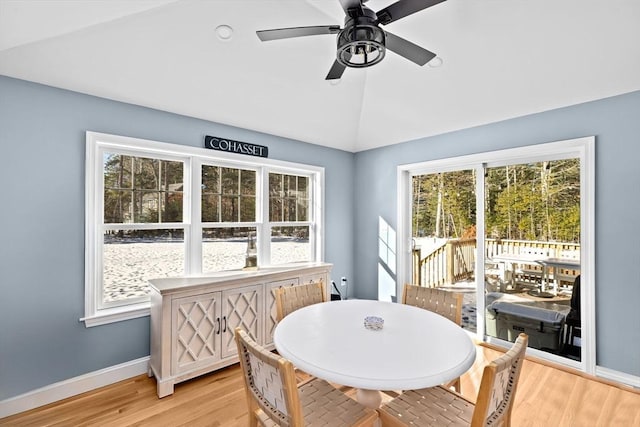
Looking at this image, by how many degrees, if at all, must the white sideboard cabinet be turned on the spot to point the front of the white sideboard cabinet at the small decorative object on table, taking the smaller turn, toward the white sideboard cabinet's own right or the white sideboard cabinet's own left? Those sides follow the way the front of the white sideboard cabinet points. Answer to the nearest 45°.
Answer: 0° — it already faces it

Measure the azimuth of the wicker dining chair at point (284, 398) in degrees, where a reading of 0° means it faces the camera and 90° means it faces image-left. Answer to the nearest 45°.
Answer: approximately 225°

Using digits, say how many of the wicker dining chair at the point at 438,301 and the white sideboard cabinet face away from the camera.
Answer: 0

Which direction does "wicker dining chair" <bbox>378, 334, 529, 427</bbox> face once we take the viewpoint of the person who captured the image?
facing away from the viewer and to the left of the viewer

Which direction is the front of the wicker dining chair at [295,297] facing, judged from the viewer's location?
facing the viewer and to the right of the viewer

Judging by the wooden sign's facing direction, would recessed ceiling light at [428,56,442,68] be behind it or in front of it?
in front

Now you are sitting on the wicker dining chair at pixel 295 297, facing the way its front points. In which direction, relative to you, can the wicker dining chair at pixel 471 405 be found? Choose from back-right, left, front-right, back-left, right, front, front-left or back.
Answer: front

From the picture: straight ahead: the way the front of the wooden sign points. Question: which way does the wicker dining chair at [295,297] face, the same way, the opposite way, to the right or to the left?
the same way

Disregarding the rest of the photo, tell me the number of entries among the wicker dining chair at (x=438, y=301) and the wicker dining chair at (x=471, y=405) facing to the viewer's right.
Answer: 0

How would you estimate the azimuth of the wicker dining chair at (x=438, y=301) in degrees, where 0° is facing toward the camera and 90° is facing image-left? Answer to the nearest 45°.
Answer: approximately 45°

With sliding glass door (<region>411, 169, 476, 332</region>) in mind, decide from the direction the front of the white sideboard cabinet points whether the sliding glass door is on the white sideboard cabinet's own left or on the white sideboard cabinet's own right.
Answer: on the white sideboard cabinet's own left

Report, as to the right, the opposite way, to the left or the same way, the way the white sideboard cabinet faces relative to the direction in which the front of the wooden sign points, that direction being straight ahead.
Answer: the same way

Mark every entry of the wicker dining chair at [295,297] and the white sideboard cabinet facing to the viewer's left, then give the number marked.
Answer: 0

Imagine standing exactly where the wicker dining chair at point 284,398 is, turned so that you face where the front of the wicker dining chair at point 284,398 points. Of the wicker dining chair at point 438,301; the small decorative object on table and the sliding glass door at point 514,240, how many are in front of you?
3

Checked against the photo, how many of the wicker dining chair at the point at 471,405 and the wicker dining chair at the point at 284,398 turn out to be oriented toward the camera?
0

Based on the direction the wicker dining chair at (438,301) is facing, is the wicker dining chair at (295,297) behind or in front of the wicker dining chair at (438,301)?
in front

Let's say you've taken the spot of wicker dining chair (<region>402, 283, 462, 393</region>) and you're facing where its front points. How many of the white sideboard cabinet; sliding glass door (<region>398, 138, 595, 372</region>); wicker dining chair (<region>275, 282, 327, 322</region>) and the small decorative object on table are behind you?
1
